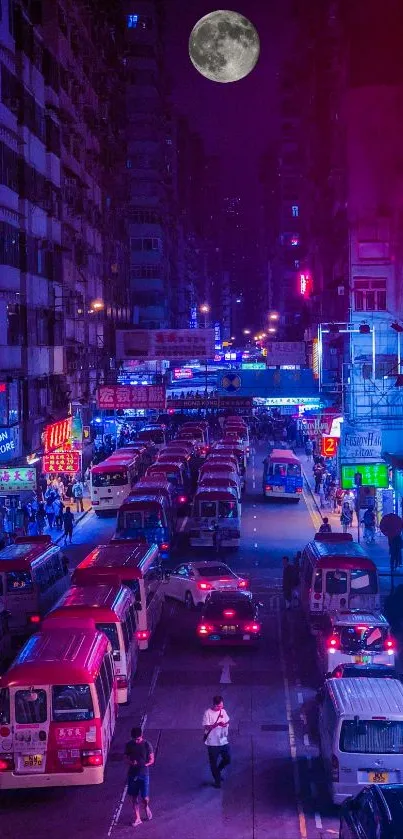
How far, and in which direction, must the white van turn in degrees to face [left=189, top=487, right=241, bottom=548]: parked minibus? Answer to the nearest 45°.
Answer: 0° — it already faces it

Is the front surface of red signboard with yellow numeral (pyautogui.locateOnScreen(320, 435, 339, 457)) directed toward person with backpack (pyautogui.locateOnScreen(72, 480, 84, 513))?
no

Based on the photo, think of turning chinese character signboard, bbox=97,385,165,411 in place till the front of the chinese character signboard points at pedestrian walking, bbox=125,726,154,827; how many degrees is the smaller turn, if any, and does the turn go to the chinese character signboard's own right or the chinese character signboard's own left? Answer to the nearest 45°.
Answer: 0° — it already faces them

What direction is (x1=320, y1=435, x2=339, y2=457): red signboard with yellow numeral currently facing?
toward the camera

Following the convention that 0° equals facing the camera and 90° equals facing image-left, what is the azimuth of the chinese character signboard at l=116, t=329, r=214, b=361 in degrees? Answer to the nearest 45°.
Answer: approximately 0°

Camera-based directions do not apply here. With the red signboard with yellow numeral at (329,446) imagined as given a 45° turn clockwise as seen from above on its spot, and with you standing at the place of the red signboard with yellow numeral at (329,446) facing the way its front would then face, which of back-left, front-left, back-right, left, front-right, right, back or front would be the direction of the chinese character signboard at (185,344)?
right

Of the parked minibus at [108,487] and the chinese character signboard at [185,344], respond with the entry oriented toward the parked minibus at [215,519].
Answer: the chinese character signboard

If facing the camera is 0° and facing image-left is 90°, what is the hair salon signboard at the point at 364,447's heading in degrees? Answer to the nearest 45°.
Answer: approximately 0°

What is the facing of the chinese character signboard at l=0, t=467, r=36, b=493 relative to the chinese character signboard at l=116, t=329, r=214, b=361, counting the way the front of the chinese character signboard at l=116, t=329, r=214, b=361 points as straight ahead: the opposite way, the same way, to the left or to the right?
the same way

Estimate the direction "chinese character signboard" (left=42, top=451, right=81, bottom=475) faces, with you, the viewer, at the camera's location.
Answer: facing the viewer

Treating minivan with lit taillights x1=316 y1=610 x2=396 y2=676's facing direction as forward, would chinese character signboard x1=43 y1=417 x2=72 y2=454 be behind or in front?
in front

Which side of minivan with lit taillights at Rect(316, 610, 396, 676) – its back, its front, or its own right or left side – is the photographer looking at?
back

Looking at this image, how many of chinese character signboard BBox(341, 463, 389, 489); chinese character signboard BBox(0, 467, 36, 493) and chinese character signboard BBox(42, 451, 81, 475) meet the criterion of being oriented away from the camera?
0
